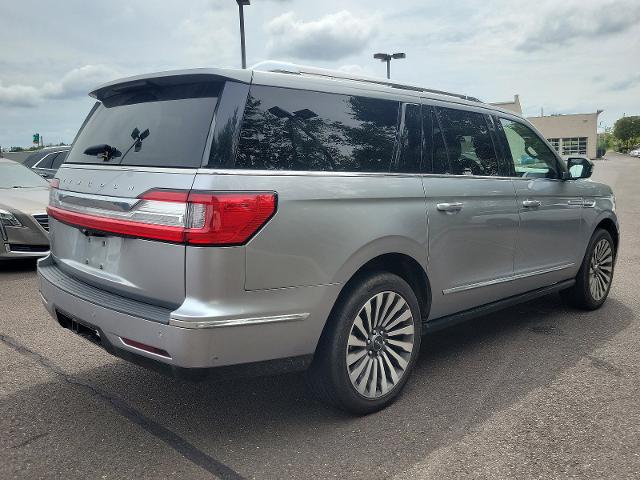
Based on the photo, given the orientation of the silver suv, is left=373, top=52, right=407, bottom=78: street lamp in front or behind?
in front

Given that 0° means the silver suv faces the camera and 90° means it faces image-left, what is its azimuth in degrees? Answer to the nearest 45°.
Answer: approximately 225°
